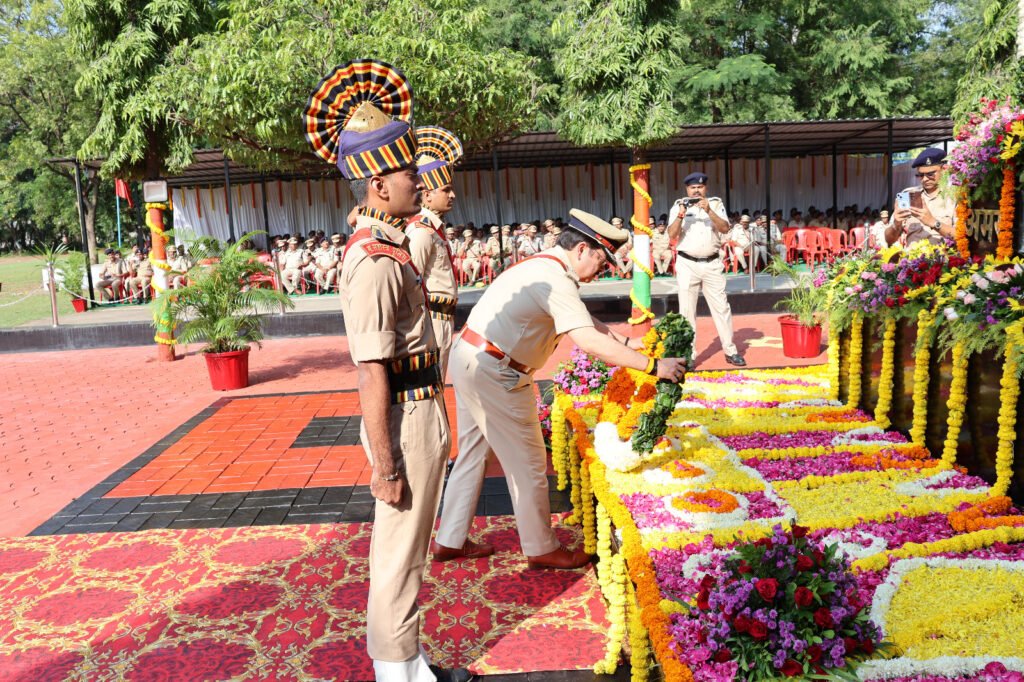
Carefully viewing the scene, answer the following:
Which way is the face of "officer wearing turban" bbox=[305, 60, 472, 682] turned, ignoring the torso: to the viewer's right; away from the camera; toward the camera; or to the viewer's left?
to the viewer's right

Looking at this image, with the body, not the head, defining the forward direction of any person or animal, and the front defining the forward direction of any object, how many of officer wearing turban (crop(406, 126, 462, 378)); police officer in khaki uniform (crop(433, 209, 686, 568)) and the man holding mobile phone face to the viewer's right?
2

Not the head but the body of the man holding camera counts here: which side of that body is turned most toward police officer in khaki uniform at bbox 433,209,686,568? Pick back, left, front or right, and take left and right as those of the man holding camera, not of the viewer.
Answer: front

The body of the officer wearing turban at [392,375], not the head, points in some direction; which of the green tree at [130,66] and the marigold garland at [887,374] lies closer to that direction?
the marigold garland

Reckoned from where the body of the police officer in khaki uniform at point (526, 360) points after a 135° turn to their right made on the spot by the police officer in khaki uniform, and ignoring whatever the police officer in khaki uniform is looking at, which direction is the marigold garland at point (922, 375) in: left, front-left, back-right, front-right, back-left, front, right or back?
back-left

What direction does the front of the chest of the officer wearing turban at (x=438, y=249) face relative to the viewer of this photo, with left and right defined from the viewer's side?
facing to the right of the viewer

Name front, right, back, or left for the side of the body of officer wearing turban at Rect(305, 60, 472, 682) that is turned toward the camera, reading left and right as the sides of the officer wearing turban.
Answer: right

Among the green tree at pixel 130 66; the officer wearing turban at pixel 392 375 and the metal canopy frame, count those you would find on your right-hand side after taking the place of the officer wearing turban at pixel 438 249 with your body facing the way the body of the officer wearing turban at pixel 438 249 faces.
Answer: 1

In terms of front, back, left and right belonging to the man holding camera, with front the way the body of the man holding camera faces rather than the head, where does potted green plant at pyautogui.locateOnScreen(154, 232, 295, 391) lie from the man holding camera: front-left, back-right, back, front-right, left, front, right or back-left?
right

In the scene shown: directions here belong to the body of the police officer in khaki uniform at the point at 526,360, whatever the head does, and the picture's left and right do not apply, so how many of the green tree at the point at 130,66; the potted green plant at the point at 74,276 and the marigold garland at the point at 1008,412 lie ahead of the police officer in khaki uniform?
1

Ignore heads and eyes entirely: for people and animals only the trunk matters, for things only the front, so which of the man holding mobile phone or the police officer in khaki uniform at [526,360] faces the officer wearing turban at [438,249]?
the man holding mobile phone

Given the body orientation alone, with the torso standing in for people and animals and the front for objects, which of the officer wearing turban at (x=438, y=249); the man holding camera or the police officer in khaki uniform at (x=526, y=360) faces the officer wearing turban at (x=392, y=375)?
the man holding camera

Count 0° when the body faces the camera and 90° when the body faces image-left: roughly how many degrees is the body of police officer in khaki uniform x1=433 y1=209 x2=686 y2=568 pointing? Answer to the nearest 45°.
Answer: approximately 270°

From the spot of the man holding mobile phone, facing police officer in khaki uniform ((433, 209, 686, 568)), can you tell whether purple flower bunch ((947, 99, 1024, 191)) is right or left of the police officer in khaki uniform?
left

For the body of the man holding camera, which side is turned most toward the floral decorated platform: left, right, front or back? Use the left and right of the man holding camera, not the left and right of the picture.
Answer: front
